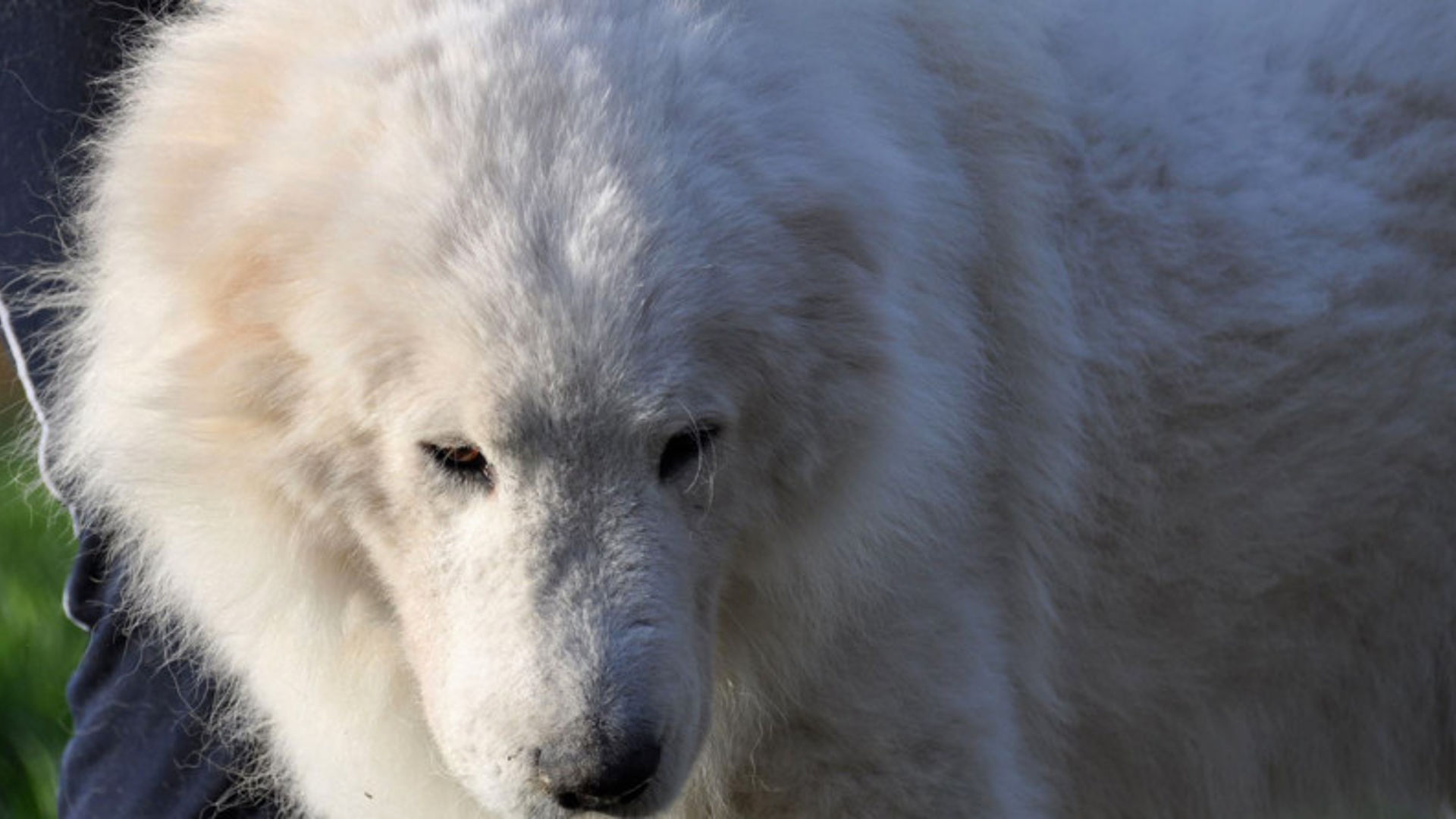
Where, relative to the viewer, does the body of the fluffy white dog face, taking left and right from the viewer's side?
facing the viewer and to the left of the viewer
